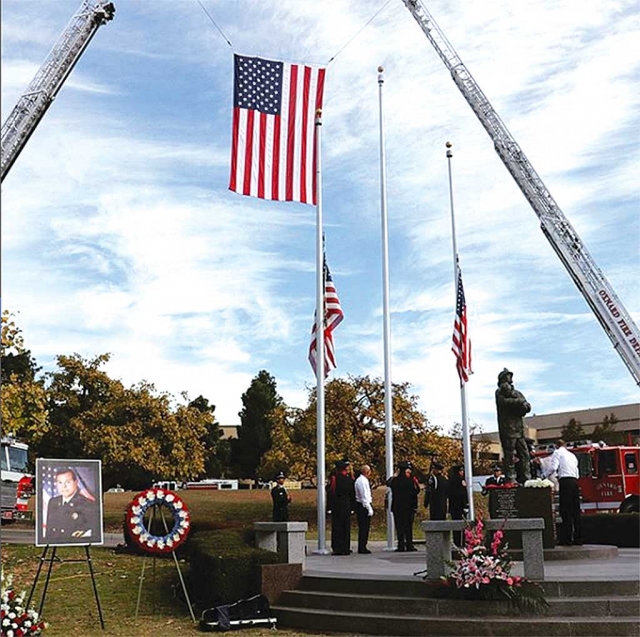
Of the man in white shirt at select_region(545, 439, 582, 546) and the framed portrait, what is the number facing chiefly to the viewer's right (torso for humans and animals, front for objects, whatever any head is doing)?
0

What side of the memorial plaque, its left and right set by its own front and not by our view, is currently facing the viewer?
front

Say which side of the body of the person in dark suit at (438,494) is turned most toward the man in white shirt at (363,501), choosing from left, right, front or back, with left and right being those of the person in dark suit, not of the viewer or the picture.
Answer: right

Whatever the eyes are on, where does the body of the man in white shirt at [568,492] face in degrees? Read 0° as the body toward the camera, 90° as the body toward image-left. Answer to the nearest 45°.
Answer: approximately 135°

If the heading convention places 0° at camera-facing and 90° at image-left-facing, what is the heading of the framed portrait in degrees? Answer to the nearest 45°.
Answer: approximately 0°

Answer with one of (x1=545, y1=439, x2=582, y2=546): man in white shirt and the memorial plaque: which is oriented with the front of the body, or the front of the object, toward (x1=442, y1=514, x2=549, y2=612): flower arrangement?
the memorial plaque

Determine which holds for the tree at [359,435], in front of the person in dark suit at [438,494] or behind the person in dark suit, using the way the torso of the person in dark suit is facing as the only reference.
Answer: behind

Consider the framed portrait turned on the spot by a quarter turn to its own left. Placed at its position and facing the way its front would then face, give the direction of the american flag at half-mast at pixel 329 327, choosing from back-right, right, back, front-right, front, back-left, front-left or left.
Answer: front-left
